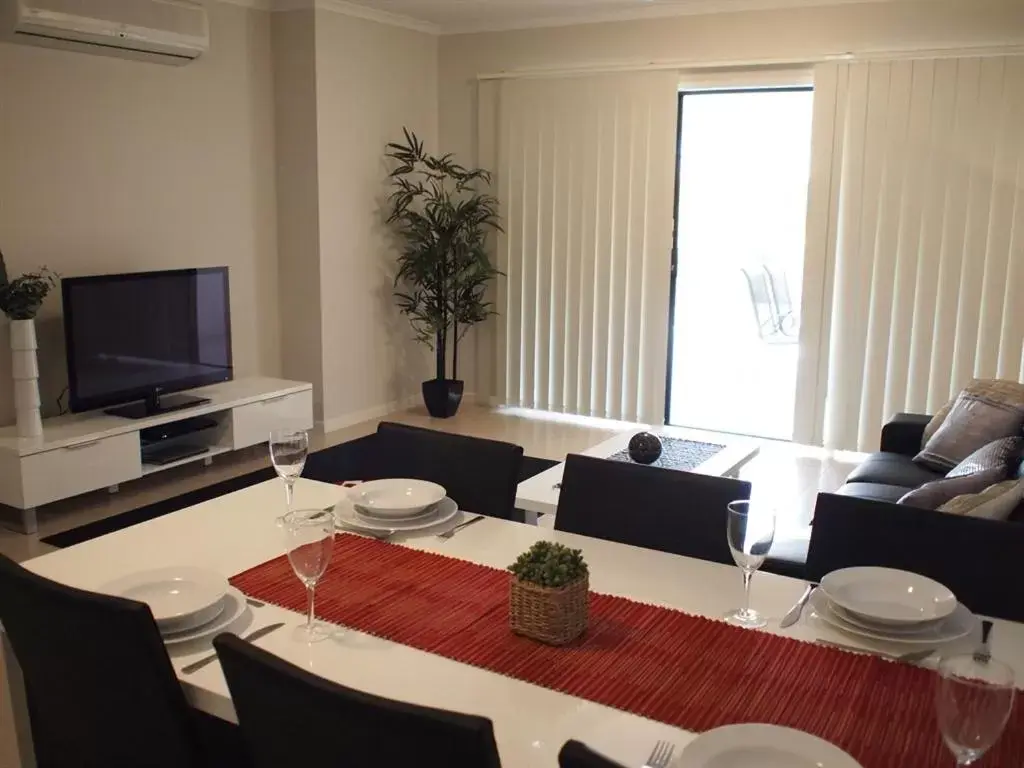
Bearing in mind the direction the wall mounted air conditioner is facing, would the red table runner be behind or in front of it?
in front

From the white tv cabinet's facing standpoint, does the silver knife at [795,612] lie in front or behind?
in front

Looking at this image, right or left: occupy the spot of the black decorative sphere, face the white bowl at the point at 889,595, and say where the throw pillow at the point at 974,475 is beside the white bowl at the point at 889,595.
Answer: left

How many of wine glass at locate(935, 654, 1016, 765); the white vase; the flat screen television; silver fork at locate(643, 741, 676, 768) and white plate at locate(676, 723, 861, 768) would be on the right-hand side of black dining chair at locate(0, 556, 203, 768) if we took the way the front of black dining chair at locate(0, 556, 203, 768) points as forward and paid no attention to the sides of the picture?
3

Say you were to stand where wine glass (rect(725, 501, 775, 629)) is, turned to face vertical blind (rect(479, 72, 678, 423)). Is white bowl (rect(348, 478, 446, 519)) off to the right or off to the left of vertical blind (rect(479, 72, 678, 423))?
left

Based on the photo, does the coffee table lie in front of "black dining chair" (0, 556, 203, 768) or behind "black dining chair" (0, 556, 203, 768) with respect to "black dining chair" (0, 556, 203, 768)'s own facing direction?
in front

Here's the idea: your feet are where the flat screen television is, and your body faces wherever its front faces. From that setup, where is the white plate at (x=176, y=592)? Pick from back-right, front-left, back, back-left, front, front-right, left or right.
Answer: front-right

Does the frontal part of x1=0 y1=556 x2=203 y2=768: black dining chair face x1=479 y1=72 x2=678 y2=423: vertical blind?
yes

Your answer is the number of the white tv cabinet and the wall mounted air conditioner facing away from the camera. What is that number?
0

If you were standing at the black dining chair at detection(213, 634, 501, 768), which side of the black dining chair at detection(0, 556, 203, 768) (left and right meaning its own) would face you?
right

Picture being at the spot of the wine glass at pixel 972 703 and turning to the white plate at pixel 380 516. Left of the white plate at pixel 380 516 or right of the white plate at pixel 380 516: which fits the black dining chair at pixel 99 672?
left
